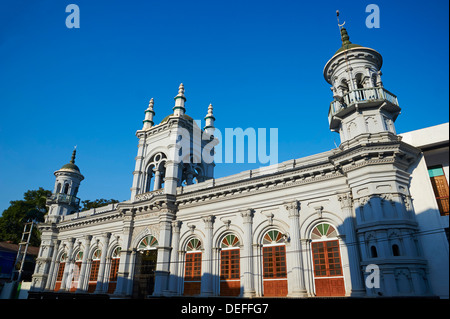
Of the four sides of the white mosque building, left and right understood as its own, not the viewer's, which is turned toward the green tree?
right

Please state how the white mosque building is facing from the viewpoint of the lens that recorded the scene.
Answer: facing the viewer and to the left of the viewer
